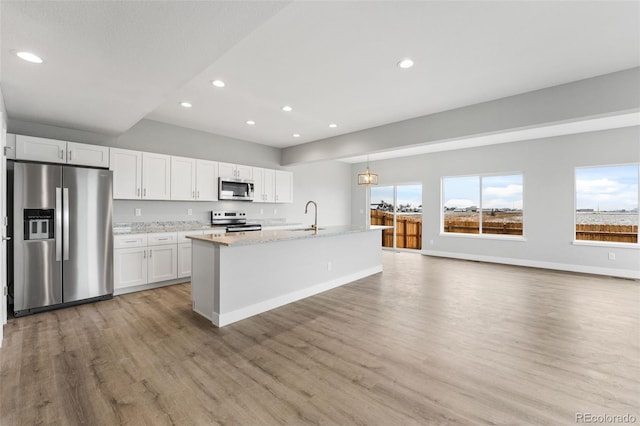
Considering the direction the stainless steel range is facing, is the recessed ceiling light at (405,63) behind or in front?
in front

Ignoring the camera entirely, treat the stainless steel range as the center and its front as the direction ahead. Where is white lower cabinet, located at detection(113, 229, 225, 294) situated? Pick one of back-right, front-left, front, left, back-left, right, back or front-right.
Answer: right

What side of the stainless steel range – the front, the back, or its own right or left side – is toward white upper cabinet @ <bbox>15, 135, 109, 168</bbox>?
right

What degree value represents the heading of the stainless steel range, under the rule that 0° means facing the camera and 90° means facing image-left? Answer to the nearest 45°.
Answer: approximately 315°

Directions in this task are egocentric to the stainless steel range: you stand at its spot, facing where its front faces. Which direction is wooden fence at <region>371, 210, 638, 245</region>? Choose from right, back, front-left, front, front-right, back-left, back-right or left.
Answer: front-left

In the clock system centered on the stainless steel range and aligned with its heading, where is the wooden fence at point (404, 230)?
The wooden fence is roughly at 10 o'clock from the stainless steel range.

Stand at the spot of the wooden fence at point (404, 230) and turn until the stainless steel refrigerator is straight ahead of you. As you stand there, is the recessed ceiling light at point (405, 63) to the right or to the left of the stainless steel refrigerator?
left

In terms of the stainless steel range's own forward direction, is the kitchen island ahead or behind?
ahead

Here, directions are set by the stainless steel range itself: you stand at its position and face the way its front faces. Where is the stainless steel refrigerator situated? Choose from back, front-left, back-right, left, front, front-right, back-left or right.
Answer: right

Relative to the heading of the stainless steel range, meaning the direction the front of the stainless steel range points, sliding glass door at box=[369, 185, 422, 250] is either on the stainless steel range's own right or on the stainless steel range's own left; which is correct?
on the stainless steel range's own left
